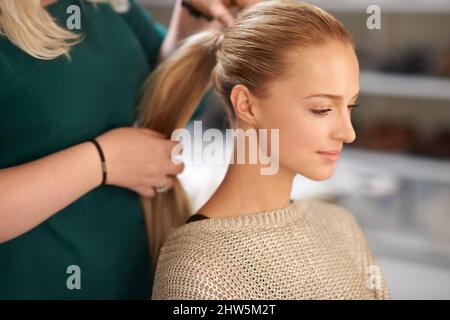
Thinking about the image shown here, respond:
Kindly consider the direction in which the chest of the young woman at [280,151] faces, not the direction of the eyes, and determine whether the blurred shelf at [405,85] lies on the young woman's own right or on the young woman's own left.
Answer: on the young woman's own left

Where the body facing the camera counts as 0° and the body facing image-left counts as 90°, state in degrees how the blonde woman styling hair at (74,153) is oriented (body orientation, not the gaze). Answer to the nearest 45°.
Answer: approximately 315°

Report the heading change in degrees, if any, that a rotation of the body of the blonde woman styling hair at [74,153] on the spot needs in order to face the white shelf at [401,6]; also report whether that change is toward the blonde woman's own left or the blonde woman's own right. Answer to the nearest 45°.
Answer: approximately 90° to the blonde woman's own left

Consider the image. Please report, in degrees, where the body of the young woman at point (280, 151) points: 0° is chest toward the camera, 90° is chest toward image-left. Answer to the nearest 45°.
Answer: approximately 315°

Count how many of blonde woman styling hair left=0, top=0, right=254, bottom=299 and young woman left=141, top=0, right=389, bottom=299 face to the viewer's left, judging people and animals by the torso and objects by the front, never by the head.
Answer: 0

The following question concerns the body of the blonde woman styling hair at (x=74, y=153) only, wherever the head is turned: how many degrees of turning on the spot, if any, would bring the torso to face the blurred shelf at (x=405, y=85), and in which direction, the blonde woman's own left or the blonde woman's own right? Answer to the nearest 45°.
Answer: approximately 90° to the blonde woman's own left
